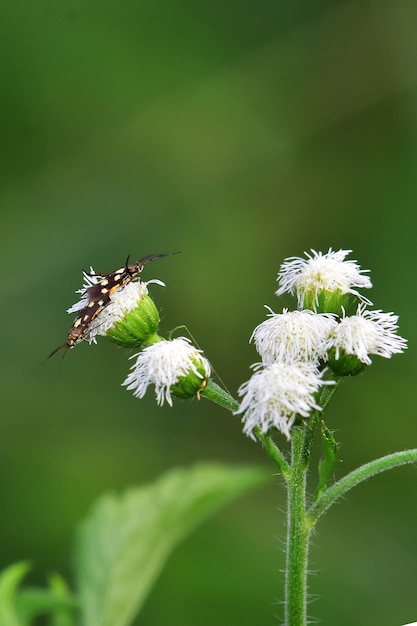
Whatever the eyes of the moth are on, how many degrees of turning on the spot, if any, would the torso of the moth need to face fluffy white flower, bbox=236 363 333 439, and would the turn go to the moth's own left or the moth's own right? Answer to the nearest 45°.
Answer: approximately 45° to the moth's own right

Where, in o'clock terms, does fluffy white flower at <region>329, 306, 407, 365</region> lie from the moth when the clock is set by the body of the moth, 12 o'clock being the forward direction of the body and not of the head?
The fluffy white flower is roughly at 1 o'clock from the moth.

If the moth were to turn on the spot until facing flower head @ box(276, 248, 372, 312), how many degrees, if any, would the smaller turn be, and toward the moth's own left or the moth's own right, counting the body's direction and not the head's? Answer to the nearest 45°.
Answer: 0° — it already faces it

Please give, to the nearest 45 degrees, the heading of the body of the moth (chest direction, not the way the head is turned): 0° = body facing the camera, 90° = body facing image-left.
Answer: approximately 270°
